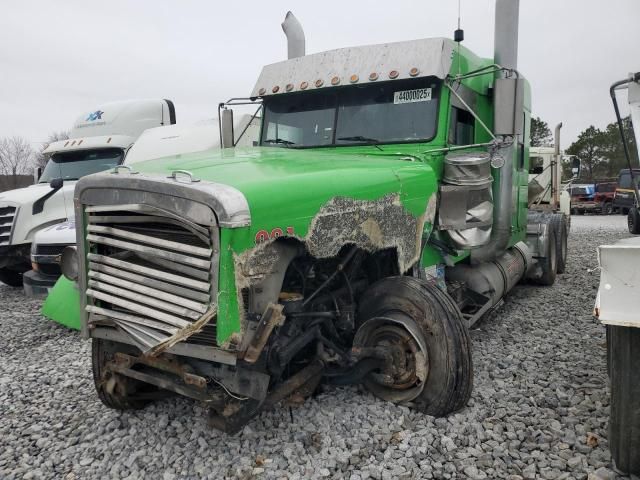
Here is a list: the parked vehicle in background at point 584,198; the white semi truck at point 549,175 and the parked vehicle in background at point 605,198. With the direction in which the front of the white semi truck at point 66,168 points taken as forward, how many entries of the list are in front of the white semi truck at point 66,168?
0

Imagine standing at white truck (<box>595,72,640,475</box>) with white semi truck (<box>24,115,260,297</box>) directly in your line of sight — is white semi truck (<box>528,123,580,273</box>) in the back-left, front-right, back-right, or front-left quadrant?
front-right

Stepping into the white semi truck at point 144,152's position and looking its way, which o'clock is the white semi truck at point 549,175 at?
the white semi truck at point 549,175 is roughly at 7 o'clock from the white semi truck at point 144,152.

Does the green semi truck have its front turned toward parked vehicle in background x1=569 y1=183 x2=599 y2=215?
no

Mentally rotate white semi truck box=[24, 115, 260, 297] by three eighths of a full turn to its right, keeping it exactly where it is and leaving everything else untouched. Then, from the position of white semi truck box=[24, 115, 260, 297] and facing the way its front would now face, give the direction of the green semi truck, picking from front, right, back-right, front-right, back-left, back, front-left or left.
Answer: back

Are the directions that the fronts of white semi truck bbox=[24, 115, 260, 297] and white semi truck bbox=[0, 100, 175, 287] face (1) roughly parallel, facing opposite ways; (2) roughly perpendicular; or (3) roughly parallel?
roughly parallel

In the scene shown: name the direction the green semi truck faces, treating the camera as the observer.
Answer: facing the viewer and to the left of the viewer

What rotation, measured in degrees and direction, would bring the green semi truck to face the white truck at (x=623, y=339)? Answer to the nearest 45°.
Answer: approximately 90° to its left

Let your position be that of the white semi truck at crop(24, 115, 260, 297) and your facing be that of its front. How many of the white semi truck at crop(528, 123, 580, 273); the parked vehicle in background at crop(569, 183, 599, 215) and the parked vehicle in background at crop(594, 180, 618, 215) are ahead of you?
0

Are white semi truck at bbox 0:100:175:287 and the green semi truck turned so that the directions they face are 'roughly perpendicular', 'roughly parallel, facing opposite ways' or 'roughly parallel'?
roughly parallel

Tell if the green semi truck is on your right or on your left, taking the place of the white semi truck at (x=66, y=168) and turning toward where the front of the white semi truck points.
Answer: on your left

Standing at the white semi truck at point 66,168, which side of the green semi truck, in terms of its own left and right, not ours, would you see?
right

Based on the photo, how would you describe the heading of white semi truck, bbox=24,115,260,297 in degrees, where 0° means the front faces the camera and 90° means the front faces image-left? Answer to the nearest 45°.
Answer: approximately 45°

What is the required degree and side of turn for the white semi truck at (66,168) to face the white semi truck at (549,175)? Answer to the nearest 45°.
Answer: approximately 135° to its left

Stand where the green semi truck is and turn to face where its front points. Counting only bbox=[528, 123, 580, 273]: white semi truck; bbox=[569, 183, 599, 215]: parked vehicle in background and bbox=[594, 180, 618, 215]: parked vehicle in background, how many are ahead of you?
0

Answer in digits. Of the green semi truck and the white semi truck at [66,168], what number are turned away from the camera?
0
